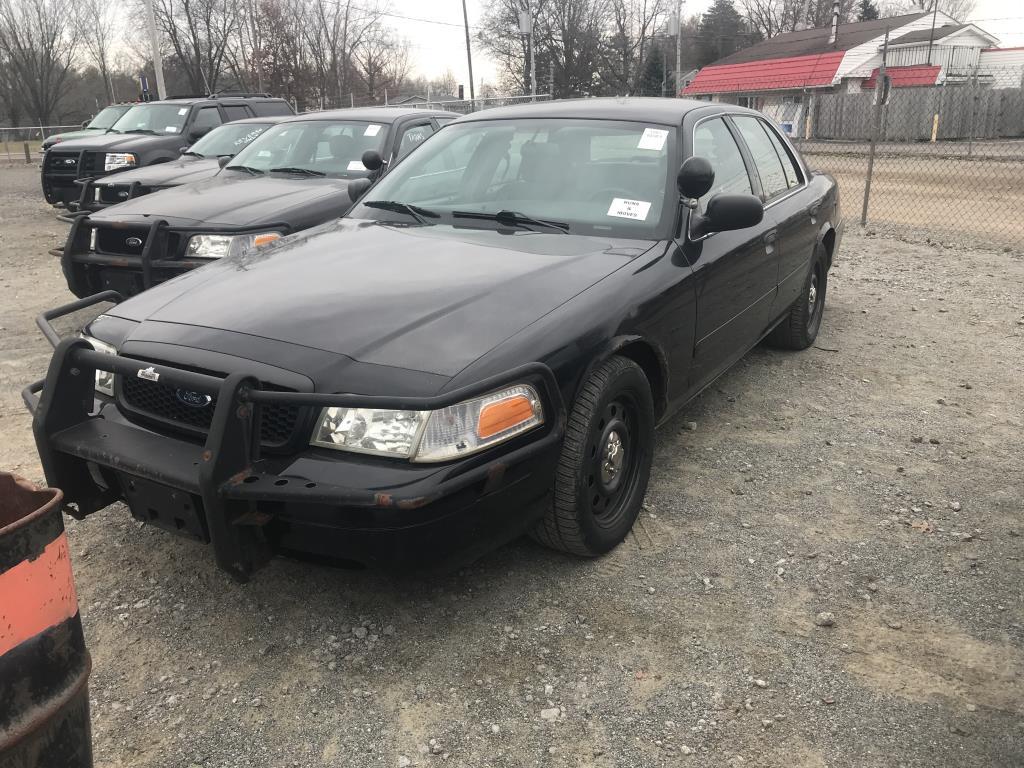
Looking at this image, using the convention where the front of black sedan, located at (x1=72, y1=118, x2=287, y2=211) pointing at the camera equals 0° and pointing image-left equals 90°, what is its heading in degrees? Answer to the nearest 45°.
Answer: approximately 45°

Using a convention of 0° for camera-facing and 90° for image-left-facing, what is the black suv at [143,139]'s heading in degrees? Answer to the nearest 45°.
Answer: approximately 45°

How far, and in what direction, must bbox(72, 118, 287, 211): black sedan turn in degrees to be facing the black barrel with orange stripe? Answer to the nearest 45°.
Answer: approximately 45° to its left

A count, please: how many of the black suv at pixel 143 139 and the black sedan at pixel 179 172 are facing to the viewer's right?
0

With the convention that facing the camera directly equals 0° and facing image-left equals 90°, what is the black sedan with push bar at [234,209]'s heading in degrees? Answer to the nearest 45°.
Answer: approximately 45°

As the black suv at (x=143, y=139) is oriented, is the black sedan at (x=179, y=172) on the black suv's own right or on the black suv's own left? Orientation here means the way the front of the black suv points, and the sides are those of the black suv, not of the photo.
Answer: on the black suv's own left

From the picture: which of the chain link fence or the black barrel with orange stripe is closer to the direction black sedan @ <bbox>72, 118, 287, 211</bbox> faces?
the black barrel with orange stripe

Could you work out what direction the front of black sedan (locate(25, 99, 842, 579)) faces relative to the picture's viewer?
facing the viewer and to the left of the viewer

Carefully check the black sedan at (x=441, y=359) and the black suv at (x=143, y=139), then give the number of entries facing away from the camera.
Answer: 0

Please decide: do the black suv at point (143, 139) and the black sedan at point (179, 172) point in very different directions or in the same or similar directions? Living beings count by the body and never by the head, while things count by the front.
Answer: same or similar directions

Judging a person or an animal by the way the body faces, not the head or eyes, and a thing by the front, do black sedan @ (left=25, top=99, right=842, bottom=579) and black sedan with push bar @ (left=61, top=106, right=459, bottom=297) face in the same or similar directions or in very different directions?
same or similar directions

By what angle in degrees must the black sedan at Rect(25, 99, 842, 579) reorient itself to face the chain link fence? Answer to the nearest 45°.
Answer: approximately 180°
